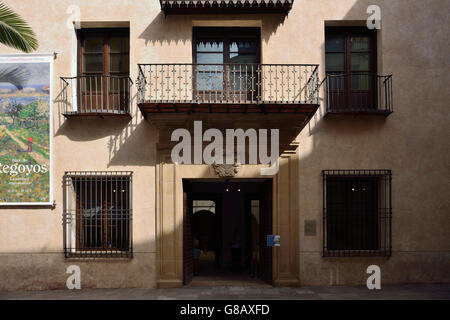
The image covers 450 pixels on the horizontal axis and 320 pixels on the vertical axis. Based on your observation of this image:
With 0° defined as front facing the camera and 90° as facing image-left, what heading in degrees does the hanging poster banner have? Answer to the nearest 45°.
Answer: approximately 0°
